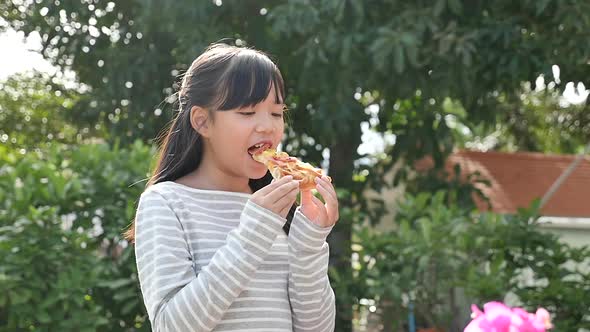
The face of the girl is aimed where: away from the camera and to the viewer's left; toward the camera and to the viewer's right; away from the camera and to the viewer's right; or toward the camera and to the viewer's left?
toward the camera and to the viewer's right

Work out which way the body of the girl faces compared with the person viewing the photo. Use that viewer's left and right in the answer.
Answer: facing the viewer and to the right of the viewer

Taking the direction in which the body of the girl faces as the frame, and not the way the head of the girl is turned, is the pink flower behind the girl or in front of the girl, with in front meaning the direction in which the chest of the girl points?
in front

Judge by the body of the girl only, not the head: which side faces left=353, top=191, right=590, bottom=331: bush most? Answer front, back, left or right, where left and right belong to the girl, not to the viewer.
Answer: left

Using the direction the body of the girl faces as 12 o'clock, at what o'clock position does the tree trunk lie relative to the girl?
The tree trunk is roughly at 8 o'clock from the girl.

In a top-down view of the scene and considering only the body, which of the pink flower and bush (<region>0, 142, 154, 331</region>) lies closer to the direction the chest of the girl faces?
the pink flower

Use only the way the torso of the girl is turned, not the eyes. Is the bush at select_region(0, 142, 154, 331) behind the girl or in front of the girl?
behind
